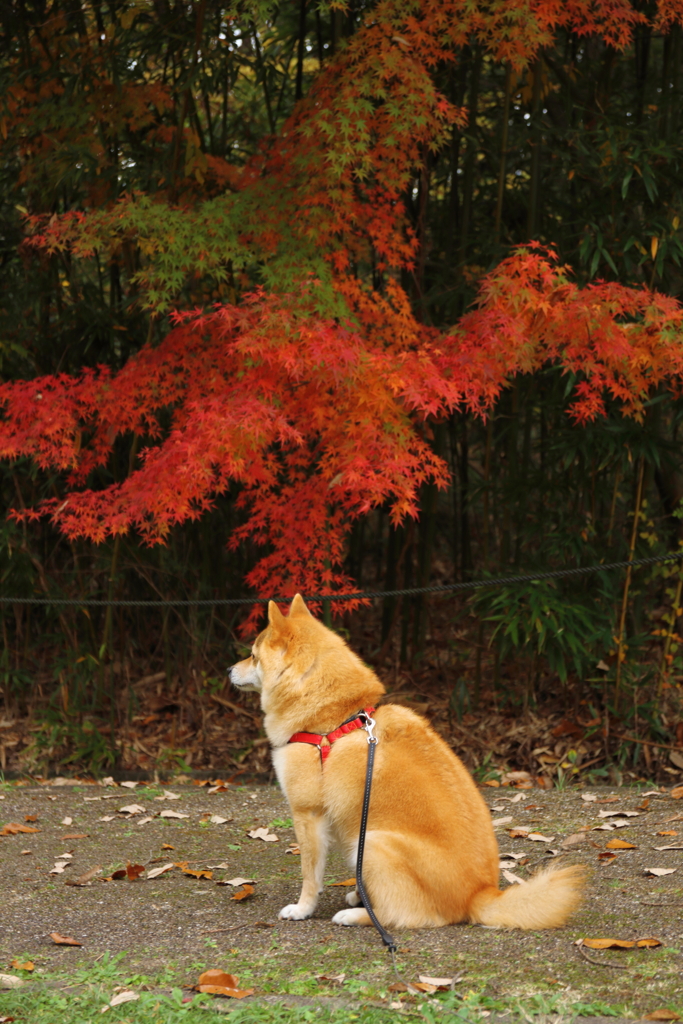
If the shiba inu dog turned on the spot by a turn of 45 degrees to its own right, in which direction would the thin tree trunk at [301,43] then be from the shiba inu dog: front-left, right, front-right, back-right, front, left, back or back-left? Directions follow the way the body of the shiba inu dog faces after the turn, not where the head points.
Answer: front-right

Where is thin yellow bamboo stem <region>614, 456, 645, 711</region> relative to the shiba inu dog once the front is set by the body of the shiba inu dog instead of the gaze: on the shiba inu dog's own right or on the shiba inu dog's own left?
on the shiba inu dog's own right

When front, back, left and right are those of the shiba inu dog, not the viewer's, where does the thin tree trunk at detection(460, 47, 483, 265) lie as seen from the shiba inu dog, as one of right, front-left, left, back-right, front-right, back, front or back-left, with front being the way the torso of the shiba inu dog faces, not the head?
right

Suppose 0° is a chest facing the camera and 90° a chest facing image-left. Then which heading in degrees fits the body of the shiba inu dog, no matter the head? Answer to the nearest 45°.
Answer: approximately 90°
